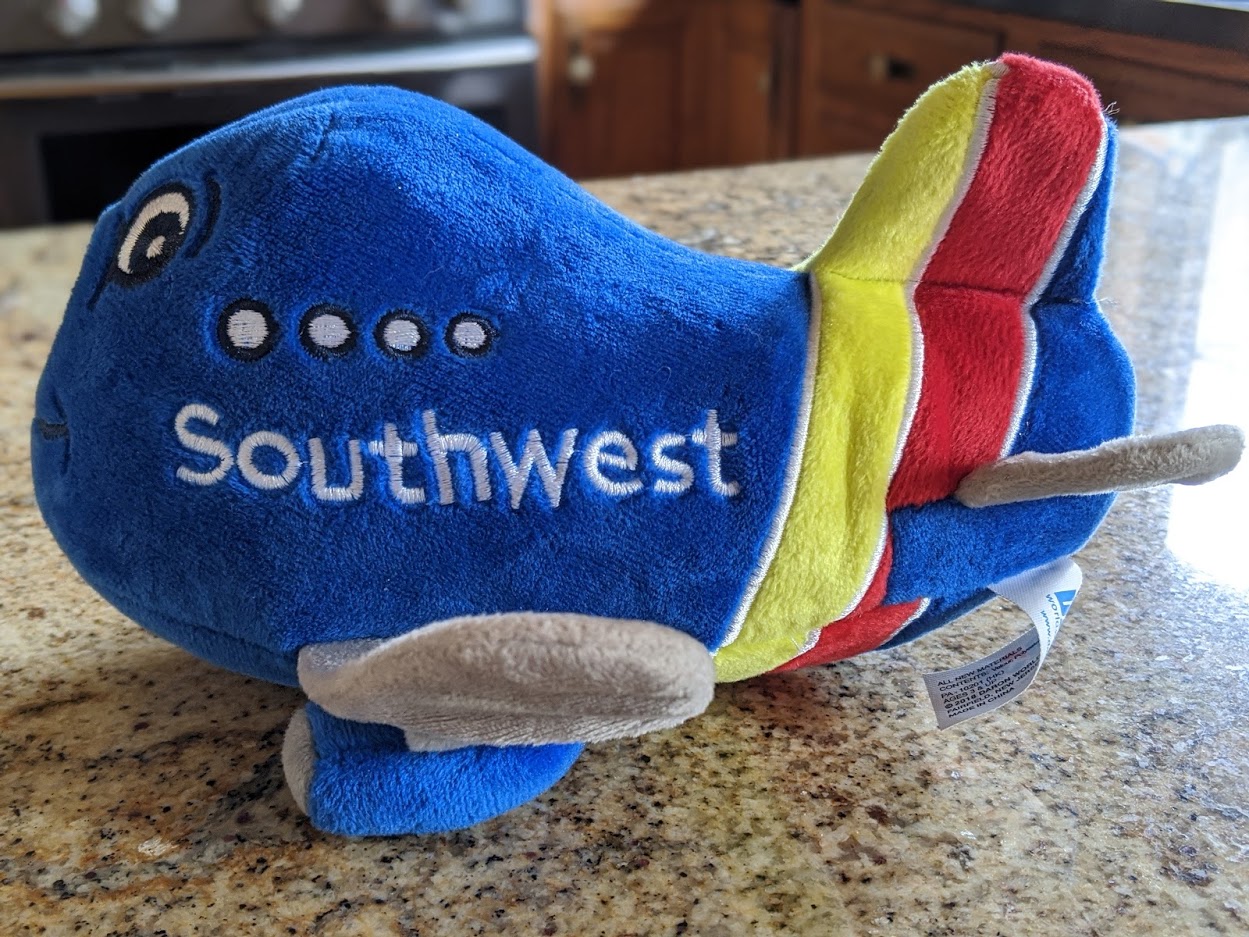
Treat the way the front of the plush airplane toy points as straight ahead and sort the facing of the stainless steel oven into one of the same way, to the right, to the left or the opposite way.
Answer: to the left

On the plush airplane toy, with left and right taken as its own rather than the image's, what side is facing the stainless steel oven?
right

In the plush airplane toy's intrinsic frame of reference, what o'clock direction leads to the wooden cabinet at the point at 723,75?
The wooden cabinet is roughly at 3 o'clock from the plush airplane toy.

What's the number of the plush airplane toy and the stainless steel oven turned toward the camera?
1

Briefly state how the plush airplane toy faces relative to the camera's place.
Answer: facing to the left of the viewer

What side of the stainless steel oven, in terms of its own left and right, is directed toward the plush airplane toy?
front

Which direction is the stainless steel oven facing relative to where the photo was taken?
toward the camera

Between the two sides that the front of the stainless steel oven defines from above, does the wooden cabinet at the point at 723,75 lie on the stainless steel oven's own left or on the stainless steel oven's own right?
on the stainless steel oven's own left
